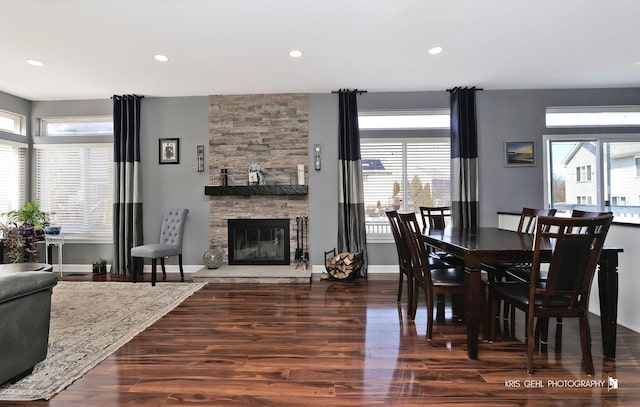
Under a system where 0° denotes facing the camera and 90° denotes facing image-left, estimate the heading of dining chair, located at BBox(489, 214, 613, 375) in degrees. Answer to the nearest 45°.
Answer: approximately 135°

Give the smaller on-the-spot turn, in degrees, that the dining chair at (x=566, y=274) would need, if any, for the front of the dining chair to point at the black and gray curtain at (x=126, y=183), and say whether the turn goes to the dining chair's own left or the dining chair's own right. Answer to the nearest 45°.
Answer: approximately 45° to the dining chair's own left

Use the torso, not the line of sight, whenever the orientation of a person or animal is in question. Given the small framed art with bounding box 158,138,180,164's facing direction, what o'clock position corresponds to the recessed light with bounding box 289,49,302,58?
The recessed light is roughly at 11 o'clock from the small framed art.

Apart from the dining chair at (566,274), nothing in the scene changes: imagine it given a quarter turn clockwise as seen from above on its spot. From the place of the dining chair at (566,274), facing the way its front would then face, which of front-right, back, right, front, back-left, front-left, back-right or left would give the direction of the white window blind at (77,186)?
back-left

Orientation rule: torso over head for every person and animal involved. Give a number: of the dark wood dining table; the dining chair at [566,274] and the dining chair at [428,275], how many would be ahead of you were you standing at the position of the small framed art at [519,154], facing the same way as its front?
3

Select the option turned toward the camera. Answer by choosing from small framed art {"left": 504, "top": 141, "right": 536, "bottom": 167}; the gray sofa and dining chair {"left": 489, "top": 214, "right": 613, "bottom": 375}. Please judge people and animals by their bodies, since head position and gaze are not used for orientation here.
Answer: the small framed art

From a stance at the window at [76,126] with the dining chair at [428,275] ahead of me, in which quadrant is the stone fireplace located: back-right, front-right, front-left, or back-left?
front-left

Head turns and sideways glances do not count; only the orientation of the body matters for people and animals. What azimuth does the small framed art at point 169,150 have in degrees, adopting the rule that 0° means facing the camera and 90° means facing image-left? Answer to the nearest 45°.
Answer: approximately 0°

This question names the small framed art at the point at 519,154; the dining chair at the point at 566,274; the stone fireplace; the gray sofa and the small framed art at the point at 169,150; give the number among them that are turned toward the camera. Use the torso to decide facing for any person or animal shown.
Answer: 3

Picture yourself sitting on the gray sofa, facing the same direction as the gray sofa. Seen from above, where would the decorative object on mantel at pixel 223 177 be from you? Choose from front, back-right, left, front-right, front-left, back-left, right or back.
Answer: front

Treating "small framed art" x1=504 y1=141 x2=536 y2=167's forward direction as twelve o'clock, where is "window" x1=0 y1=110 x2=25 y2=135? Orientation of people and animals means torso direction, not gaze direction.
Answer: The window is roughly at 2 o'clock from the small framed art.

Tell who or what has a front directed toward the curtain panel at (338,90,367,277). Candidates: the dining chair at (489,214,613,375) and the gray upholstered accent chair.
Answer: the dining chair

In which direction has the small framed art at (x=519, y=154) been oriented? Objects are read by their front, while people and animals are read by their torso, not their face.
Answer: toward the camera

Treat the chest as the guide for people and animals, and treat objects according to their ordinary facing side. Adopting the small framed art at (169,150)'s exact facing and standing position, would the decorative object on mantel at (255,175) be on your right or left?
on your left

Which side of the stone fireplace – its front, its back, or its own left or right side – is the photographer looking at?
front
